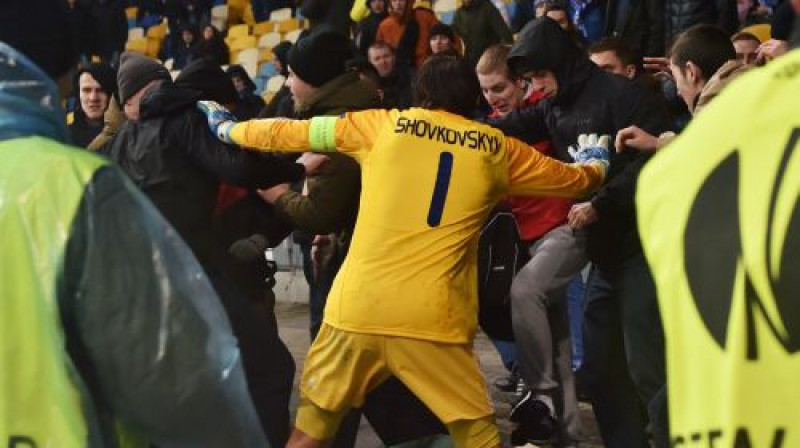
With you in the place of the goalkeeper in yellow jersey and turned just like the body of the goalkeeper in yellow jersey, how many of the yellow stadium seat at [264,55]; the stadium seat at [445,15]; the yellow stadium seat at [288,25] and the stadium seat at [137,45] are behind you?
0

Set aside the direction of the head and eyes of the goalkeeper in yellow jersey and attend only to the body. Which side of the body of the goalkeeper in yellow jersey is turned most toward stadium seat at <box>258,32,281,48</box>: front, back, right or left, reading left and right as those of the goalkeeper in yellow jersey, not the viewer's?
front

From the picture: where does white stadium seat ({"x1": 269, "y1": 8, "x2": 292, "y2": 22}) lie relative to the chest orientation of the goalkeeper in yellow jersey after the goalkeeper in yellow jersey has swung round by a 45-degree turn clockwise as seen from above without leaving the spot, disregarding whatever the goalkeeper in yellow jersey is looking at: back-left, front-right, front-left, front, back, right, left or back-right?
front-left

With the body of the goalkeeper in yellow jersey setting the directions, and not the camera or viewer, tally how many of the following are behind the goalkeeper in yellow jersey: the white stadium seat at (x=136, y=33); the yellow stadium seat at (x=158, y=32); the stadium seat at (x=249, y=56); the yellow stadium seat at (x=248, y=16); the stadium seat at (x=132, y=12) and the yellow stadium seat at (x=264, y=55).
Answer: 0

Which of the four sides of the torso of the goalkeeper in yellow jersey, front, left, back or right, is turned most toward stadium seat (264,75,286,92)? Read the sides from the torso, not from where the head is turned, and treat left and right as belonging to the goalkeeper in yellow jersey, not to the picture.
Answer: front

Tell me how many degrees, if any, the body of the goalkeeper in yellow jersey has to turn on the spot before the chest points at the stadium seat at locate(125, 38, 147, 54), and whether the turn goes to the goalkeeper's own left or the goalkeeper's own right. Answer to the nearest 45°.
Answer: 0° — they already face it

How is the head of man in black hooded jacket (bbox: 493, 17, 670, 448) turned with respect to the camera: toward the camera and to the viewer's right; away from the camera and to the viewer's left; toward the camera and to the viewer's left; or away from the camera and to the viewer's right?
toward the camera and to the viewer's left

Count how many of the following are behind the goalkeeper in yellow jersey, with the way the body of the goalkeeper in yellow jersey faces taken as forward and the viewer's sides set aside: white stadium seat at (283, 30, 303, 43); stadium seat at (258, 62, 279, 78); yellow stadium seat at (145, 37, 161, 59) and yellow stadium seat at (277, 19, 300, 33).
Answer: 0

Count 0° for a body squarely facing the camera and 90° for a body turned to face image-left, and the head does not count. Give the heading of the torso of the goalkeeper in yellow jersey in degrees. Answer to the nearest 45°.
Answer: approximately 180°

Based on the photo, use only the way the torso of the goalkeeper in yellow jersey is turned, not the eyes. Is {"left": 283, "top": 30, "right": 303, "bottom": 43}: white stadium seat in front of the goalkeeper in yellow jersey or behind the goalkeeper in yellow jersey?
in front

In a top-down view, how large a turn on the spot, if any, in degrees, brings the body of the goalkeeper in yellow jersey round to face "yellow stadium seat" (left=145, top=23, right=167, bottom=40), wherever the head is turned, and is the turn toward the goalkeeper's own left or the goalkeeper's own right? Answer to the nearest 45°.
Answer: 0° — they already face it

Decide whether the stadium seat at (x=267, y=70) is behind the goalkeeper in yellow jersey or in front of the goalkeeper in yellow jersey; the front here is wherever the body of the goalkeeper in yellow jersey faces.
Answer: in front

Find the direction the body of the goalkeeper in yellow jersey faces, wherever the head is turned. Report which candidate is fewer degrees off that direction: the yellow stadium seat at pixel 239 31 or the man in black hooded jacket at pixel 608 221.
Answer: the yellow stadium seat

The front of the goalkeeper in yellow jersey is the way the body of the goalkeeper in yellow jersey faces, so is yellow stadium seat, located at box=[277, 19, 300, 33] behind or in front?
in front
